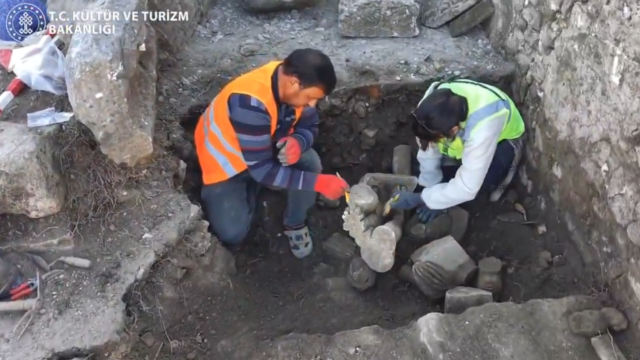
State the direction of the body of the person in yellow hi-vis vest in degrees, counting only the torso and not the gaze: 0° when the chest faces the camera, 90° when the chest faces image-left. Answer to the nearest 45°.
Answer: approximately 45°

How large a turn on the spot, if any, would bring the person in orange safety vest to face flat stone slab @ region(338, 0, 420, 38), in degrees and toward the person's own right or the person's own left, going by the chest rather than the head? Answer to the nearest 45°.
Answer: approximately 90° to the person's own left

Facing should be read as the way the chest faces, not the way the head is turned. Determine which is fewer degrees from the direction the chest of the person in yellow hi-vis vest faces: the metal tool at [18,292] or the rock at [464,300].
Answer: the metal tool

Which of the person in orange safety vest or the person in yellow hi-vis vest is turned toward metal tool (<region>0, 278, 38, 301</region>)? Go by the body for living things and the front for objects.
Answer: the person in yellow hi-vis vest

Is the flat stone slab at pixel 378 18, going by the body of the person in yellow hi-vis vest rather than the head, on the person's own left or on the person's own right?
on the person's own right

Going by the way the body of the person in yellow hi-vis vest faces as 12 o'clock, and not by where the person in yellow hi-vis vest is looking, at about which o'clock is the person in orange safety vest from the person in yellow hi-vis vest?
The person in orange safety vest is roughly at 1 o'clock from the person in yellow hi-vis vest.

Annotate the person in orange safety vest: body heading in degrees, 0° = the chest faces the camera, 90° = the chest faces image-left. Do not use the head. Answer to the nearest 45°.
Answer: approximately 315°

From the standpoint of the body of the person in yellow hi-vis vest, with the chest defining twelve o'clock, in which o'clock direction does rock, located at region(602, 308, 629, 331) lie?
The rock is roughly at 9 o'clock from the person in yellow hi-vis vest.
